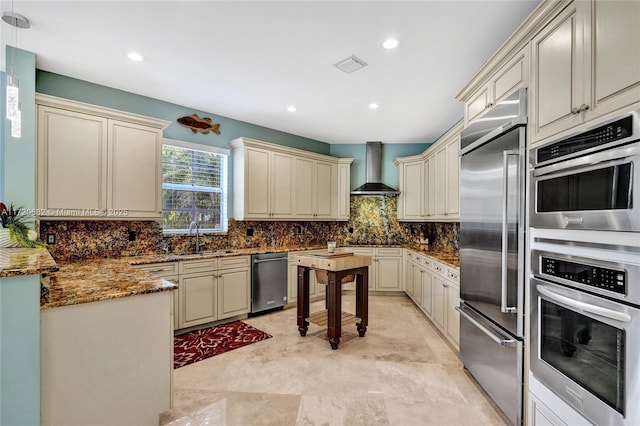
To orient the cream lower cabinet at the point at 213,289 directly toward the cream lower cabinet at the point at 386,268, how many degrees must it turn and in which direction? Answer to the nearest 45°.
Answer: approximately 45° to its left

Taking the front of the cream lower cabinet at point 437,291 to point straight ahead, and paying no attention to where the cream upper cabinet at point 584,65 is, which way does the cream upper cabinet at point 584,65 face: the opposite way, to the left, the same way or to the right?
the same way

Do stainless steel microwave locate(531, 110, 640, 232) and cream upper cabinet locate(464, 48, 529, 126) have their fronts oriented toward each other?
no

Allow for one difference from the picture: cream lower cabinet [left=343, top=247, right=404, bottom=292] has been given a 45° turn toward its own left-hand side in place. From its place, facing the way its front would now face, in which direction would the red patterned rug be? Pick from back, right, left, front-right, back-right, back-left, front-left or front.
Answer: right

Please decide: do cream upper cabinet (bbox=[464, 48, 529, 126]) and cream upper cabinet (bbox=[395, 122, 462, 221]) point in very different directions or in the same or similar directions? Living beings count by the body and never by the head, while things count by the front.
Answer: same or similar directions

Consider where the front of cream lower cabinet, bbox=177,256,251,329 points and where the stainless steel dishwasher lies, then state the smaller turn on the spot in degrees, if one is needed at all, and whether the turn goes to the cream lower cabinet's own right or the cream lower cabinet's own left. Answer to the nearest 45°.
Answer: approximately 90° to the cream lower cabinet's own left

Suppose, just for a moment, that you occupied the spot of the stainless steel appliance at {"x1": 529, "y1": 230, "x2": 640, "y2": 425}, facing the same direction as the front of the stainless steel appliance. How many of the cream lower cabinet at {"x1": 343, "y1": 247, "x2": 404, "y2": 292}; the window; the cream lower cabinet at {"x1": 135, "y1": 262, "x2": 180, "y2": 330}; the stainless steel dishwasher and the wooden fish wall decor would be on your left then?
0

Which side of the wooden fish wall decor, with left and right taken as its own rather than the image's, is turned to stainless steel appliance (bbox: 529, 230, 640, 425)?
left

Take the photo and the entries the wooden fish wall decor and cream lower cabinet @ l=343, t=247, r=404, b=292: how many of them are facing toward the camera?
1

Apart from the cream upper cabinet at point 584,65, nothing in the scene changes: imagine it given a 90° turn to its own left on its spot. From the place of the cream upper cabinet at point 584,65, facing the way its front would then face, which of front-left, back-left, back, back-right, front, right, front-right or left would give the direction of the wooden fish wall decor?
back-right

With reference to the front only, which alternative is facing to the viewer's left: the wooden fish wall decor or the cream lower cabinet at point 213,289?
the wooden fish wall decor

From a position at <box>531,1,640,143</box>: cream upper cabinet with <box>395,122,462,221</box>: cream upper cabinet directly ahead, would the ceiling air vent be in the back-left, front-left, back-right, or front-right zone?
front-left

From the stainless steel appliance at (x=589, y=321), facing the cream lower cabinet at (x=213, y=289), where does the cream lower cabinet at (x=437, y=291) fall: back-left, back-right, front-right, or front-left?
front-right

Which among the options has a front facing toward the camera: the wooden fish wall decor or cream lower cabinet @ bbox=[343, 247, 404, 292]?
the cream lower cabinet

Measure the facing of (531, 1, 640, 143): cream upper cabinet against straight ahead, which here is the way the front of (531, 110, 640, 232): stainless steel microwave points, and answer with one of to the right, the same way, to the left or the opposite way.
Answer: the same way

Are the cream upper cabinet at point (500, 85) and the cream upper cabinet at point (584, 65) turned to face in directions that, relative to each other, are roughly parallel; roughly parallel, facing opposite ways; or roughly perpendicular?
roughly parallel

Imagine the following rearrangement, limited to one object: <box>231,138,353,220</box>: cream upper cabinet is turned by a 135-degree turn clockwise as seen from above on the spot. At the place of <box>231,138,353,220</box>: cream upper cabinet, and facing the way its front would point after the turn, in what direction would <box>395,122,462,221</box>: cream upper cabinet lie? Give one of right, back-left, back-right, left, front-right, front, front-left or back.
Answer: back

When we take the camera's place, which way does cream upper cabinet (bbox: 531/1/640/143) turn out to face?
facing the viewer and to the left of the viewer

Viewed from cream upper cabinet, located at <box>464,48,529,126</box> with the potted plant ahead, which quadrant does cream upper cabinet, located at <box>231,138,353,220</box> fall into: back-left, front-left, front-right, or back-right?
front-right
